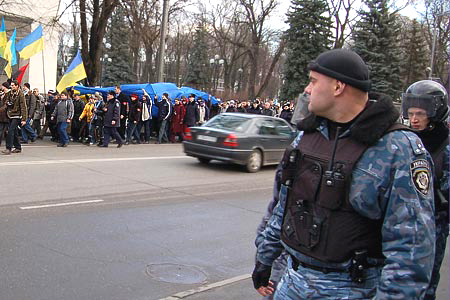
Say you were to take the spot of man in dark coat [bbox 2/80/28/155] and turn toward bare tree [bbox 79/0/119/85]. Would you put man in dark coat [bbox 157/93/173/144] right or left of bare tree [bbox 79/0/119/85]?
right

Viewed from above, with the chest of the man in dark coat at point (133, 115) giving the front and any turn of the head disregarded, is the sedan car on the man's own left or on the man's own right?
on the man's own left

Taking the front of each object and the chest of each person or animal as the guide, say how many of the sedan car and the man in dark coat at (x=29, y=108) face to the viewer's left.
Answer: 1

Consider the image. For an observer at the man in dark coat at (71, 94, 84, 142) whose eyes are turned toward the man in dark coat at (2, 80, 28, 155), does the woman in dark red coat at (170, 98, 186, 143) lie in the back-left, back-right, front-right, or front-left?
back-left

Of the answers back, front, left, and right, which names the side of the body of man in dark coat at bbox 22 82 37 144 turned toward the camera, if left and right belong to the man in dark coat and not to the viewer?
left

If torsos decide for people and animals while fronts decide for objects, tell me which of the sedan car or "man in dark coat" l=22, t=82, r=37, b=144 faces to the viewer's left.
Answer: the man in dark coat

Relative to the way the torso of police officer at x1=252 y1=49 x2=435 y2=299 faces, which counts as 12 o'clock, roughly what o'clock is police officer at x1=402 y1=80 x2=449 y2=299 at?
police officer at x1=402 y1=80 x2=449 y2=299 is roughly at 5 o'clock from police officer at x1=252 y1=49 x2=435 y2=299.

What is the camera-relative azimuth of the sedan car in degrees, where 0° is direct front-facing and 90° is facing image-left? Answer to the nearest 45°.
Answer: approximately 225°

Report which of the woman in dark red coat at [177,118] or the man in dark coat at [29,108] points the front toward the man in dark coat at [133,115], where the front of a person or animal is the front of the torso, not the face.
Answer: the woman in dark red coat at [177,118]

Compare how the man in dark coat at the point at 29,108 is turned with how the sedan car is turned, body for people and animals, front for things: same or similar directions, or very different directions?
very different directions

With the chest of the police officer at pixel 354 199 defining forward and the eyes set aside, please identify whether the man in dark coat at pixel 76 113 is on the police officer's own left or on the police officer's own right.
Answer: on the police officer's own right
